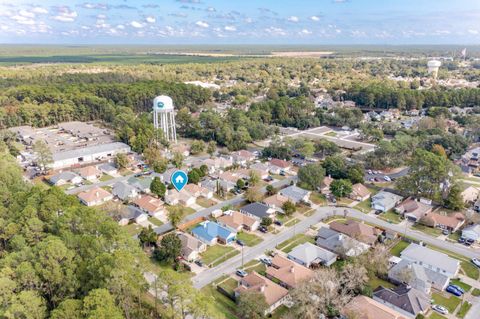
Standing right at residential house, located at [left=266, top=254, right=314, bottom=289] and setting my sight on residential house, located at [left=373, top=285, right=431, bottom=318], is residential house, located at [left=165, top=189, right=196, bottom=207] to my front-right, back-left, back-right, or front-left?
back-left

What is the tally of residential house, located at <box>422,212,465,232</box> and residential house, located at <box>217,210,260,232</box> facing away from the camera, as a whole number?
0

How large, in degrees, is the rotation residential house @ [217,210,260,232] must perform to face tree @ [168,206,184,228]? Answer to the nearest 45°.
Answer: approximately 135° to its right

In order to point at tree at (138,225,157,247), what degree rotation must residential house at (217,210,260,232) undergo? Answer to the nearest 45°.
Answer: approximately 90° to its right

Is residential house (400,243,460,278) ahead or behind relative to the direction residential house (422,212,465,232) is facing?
ahead

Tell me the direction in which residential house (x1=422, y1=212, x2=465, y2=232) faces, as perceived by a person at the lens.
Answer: facing the viewer and to the left of the viewer

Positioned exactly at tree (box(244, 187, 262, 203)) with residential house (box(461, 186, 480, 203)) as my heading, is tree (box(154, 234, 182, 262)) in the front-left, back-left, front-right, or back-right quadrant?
back-right

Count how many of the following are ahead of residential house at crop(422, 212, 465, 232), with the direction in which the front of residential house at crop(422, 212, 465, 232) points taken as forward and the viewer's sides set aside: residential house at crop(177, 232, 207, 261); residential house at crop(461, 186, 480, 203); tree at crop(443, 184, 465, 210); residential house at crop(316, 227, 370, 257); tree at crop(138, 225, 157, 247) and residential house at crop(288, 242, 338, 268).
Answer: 4

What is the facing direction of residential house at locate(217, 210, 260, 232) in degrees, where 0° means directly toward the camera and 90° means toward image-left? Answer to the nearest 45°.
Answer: approximately 315°

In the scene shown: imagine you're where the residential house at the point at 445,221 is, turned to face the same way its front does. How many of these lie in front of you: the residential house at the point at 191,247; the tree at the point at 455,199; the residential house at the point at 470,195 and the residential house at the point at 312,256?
2

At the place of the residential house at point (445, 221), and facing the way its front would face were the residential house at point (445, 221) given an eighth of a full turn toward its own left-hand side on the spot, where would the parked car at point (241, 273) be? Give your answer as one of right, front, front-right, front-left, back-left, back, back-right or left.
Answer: front-right
